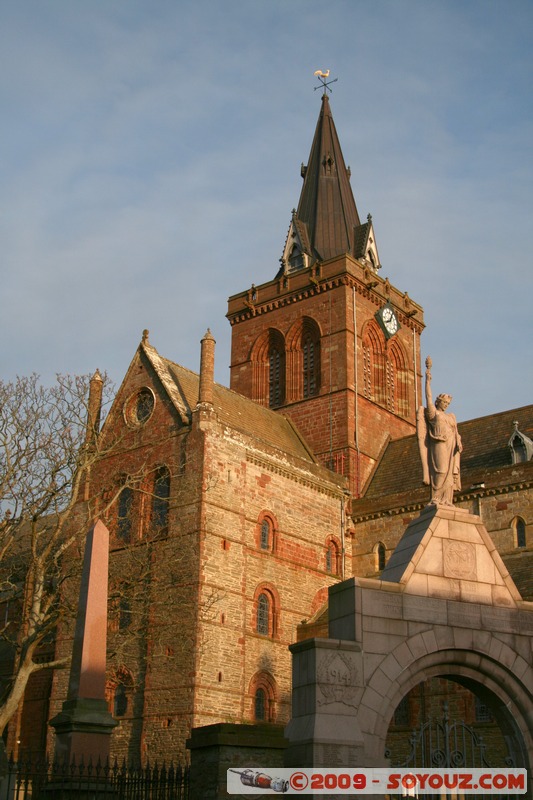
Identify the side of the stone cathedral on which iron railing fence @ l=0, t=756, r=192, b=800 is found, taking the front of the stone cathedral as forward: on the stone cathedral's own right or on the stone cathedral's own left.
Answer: on the stone cathedral's own right

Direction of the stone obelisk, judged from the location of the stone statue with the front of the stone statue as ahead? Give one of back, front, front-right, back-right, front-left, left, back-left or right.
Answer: back-right

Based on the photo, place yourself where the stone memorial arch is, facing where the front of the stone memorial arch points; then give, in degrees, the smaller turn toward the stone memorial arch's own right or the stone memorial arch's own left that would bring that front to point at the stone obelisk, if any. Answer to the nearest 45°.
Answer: approximately 135° to the stone memorial arch's own right

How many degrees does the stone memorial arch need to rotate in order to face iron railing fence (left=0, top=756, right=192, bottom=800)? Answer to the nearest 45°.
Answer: approximately 135° to its right

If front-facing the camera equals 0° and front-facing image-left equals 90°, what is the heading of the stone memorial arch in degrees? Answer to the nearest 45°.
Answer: approximately 315°
